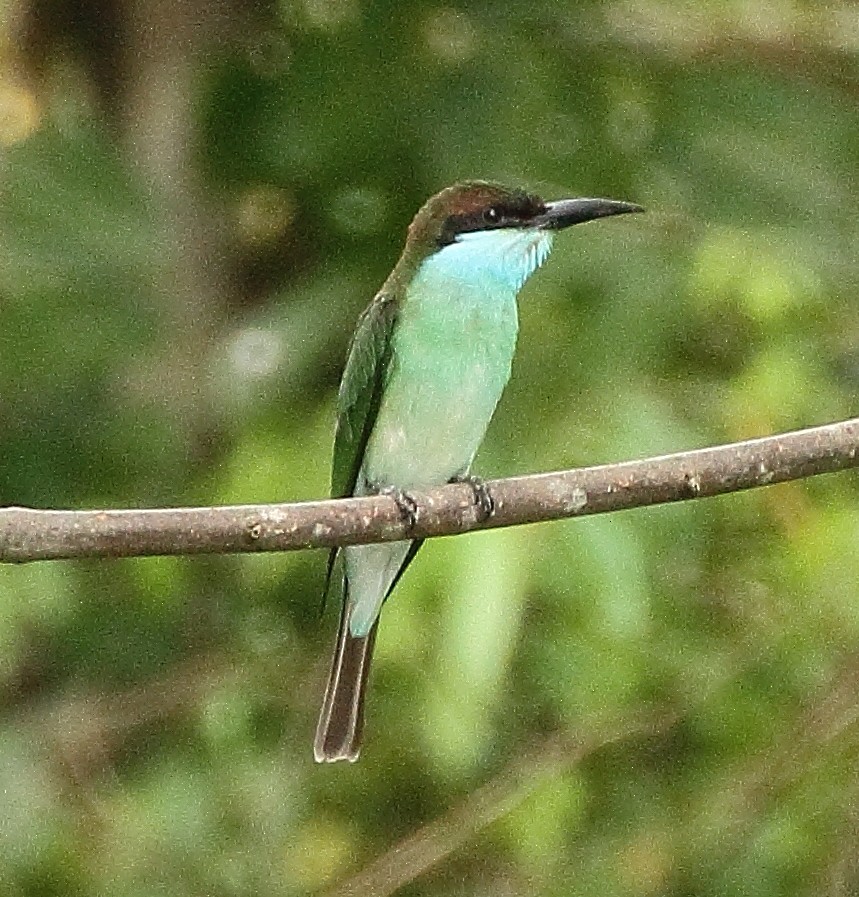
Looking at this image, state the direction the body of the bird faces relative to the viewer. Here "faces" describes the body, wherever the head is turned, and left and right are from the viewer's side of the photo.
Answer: facing the viewer and to the right of the viewer
